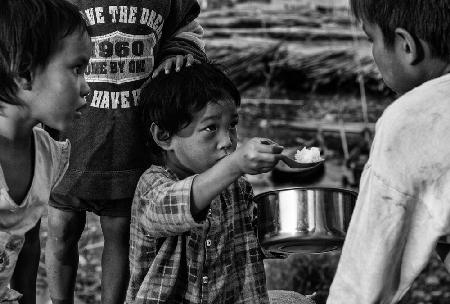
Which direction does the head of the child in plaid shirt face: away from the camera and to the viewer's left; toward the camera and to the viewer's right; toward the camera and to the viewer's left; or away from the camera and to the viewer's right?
toward the camera and to the viewer's right

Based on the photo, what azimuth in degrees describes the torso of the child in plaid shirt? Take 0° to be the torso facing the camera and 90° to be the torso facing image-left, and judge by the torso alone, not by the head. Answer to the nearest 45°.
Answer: approximately 315°
